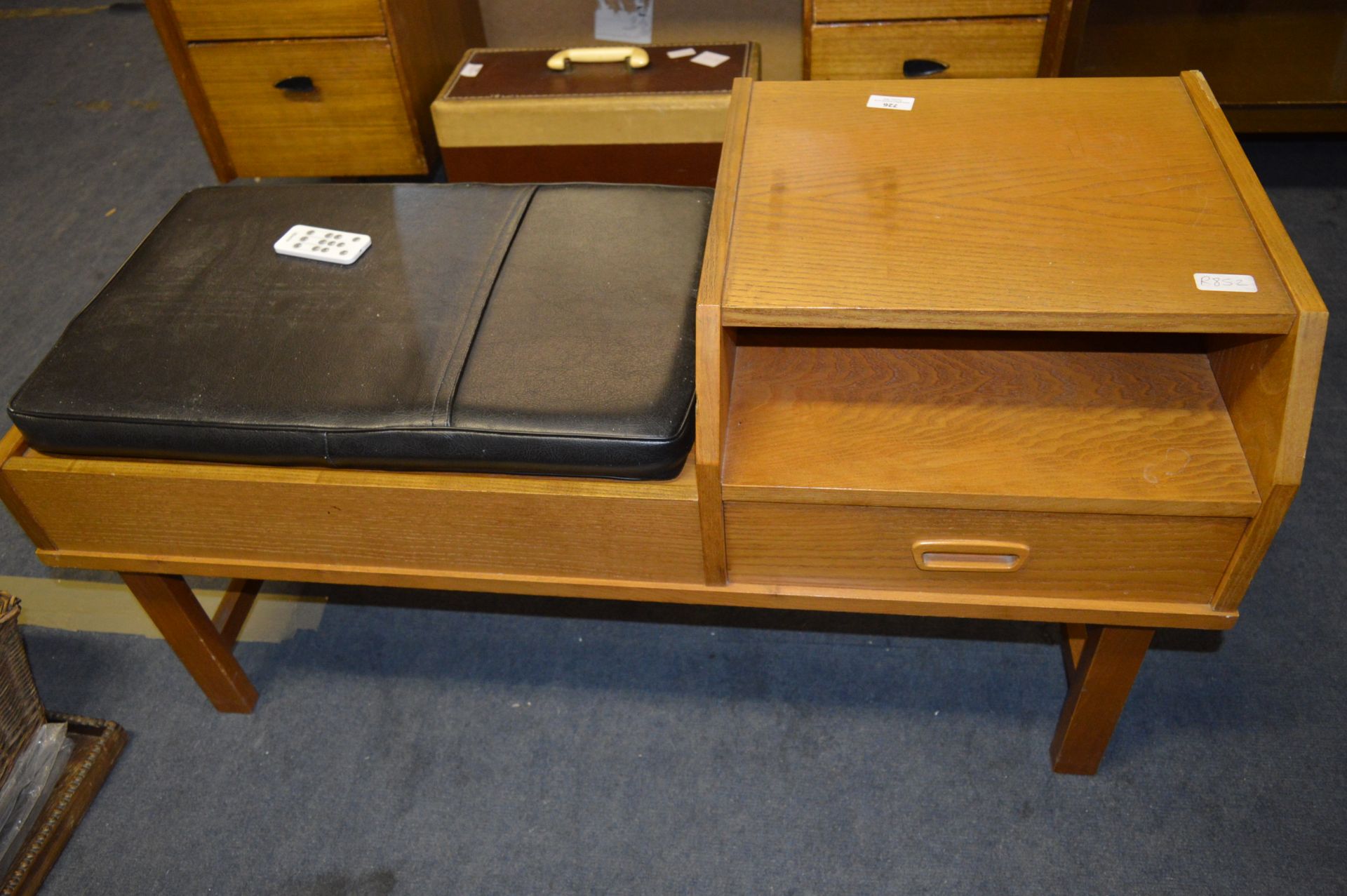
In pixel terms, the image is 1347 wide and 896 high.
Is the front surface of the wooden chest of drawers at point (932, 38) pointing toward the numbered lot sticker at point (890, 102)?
yes

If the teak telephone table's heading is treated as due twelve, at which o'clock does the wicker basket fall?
The wicker basket is roughly at 3 o'clock from the teak telephone table.

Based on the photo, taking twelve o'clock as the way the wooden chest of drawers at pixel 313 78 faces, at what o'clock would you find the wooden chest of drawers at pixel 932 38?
the wooden chest of drawers at pixel 932 38 is roughly at 10 o'clock from the wooden chest of drawers at pixel 313 78.

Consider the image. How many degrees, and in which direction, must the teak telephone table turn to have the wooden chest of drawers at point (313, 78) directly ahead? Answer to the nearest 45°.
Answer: approximately 135° to its right

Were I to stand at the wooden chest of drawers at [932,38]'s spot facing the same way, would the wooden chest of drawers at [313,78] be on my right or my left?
on my right

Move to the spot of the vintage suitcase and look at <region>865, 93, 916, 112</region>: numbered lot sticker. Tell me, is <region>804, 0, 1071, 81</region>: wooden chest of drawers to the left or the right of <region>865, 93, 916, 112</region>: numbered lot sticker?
left

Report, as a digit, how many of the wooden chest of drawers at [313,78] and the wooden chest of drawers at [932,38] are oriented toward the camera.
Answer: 2

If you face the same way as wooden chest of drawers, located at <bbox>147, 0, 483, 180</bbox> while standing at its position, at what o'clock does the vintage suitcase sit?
The vintage suitcase is roughly at 10 o'clock from the wooden chest of drawers.

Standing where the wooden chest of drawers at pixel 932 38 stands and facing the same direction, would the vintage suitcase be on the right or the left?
on its right
